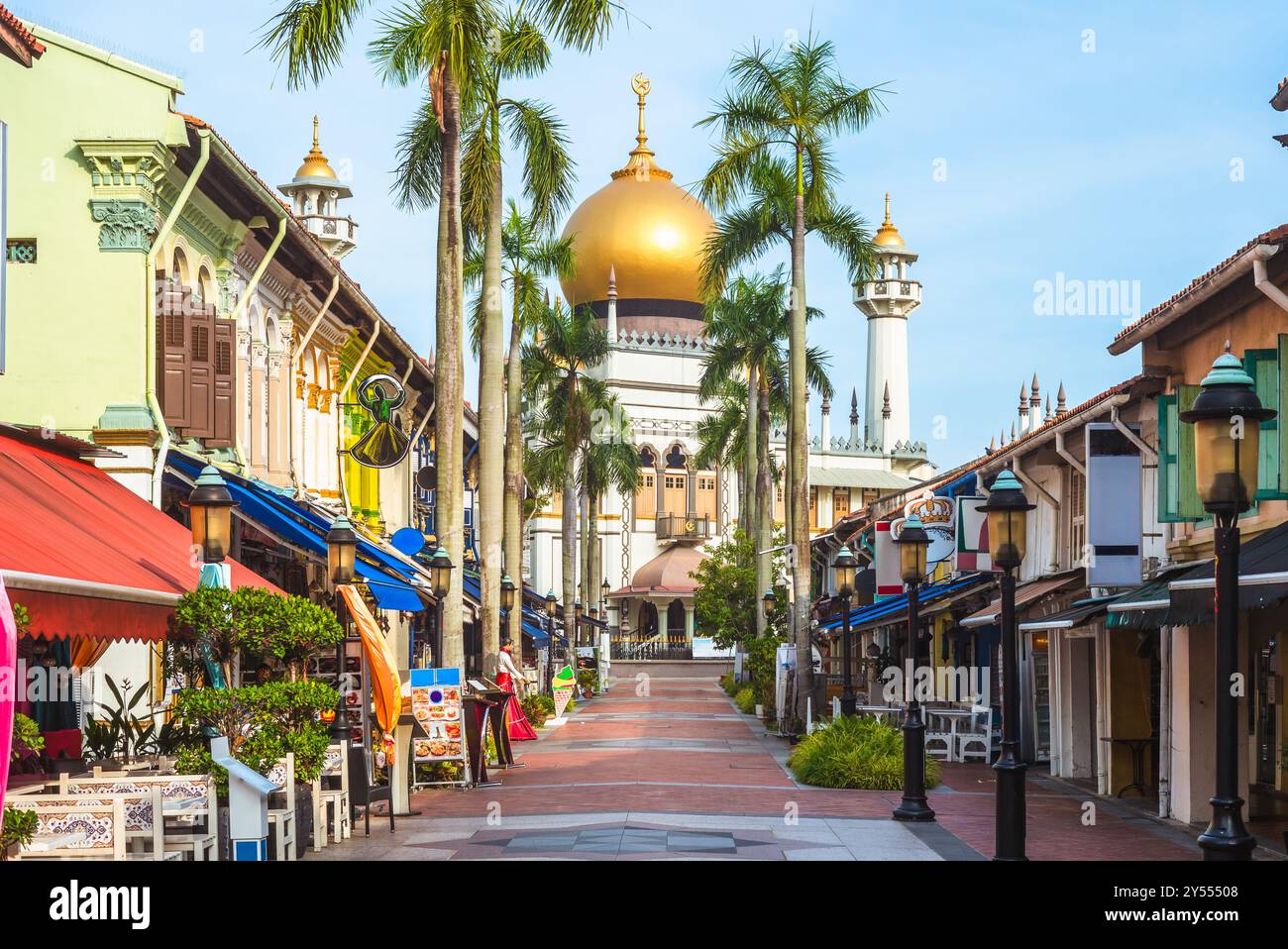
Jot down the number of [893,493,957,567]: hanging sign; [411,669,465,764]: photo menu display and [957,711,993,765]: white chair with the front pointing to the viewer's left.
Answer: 1

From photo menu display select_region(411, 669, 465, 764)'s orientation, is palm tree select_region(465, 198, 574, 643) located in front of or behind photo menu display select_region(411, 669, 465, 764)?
behind

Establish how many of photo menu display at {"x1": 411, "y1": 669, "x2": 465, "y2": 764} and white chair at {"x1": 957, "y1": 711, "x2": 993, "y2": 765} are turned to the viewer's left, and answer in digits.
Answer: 1

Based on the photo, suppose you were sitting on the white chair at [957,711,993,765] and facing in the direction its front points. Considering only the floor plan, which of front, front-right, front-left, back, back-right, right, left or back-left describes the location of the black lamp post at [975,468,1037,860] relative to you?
left

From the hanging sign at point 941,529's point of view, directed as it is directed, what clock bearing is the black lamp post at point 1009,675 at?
The black lamp post is roughly at 12 o'clock from the hanging sign.

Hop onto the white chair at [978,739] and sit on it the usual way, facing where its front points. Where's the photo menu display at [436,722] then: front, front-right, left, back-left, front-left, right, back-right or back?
front-left

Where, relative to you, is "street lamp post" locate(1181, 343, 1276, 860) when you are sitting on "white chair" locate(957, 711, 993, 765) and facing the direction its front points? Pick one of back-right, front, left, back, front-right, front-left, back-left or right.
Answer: left

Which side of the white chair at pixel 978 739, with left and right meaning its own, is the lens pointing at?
left

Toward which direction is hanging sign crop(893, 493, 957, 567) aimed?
toward the camera

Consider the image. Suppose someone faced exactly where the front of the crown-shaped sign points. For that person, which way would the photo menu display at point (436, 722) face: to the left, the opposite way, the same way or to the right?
the same way
